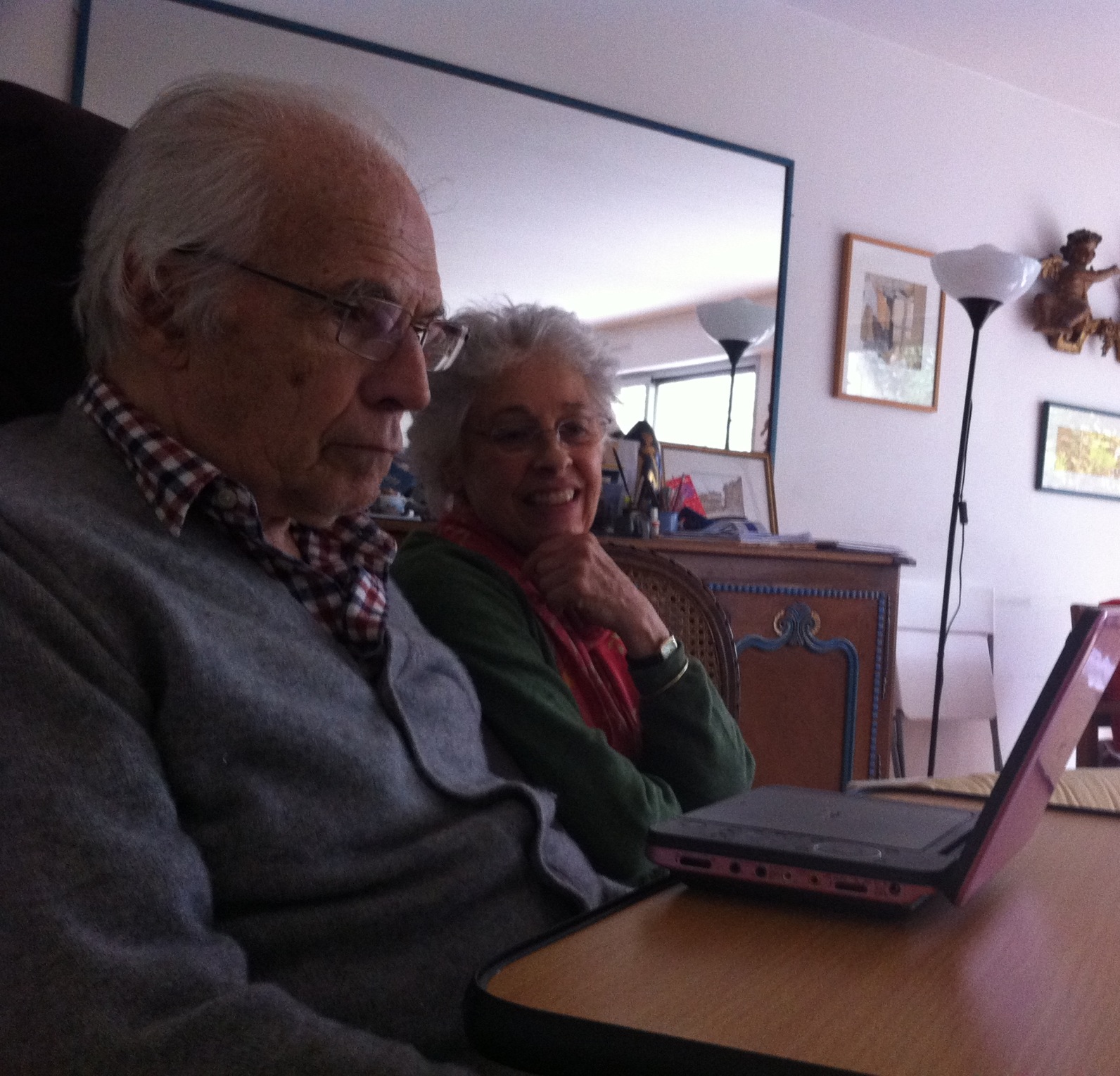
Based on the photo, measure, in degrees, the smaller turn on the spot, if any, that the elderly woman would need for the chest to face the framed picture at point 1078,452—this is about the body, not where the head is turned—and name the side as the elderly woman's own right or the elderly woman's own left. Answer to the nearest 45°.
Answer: approximately 90° to the elderly woman's own left

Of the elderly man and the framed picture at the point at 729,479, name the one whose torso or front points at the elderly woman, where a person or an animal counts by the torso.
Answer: the framed picture

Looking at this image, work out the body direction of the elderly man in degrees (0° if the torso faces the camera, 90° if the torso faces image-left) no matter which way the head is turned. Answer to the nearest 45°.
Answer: approximately 315°

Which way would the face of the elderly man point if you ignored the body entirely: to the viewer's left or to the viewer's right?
to the viewer's right

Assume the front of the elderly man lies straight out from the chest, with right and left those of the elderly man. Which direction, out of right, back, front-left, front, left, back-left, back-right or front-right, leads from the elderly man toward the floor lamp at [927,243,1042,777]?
left

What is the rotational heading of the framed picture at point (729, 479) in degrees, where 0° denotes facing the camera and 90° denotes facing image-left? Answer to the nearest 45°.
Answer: approximately 0°

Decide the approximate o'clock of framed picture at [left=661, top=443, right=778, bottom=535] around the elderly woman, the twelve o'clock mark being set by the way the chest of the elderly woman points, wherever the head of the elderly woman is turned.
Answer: The framed picture is roughly at 8 o'clock from the elderly woman.

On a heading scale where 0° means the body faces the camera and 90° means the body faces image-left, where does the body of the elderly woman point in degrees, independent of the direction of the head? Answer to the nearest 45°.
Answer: approximately 315°

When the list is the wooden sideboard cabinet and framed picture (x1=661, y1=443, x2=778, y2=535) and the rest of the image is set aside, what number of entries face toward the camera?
2
